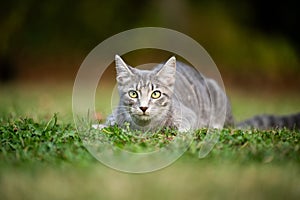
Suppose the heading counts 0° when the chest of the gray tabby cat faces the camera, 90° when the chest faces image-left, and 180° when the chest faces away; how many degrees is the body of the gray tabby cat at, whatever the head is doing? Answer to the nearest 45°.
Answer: approximately 45°
